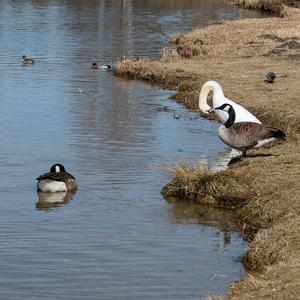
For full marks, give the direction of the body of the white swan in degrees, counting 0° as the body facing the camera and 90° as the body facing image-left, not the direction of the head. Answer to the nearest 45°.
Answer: approximately 90°

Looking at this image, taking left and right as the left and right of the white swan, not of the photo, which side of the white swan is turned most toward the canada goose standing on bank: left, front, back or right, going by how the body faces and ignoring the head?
left

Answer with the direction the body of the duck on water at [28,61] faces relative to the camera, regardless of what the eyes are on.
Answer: to the viewer's left

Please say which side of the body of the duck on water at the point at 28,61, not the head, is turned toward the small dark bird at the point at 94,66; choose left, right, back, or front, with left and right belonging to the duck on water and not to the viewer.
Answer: back

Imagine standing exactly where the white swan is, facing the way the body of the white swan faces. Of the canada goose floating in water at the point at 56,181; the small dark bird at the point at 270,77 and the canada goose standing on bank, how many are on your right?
1

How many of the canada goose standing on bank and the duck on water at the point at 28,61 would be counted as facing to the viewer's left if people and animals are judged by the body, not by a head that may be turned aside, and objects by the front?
2

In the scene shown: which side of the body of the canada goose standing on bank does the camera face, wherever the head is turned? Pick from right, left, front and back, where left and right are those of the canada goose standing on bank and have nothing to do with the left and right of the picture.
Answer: left
